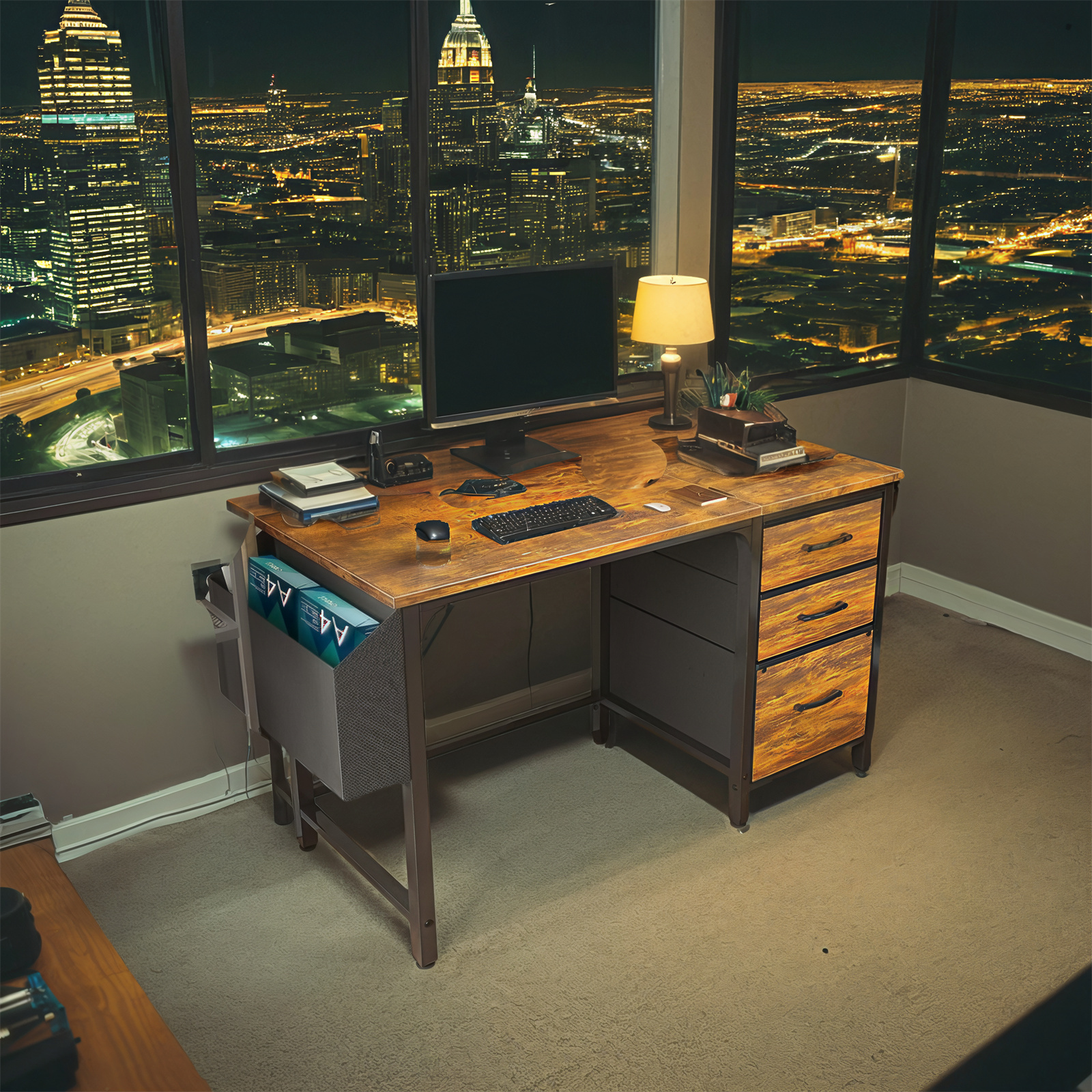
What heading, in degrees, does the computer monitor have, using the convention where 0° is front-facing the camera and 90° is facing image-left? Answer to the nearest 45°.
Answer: approximately 315°

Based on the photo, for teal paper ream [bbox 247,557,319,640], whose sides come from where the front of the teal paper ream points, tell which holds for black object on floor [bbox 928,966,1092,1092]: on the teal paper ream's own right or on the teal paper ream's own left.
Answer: on the teal paper ream's own left

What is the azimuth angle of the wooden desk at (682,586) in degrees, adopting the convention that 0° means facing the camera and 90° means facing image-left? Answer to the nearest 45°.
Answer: approximately 315°

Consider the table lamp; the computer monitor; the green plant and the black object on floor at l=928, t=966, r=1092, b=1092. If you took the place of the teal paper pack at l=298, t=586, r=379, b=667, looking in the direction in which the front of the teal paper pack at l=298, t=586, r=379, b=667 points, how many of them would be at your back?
3

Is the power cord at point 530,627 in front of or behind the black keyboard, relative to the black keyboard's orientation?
behind

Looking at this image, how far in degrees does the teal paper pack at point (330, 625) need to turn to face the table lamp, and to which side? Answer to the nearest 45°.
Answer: approximately 180°

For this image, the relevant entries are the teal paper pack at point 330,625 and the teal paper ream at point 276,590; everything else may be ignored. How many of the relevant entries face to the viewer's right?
0
